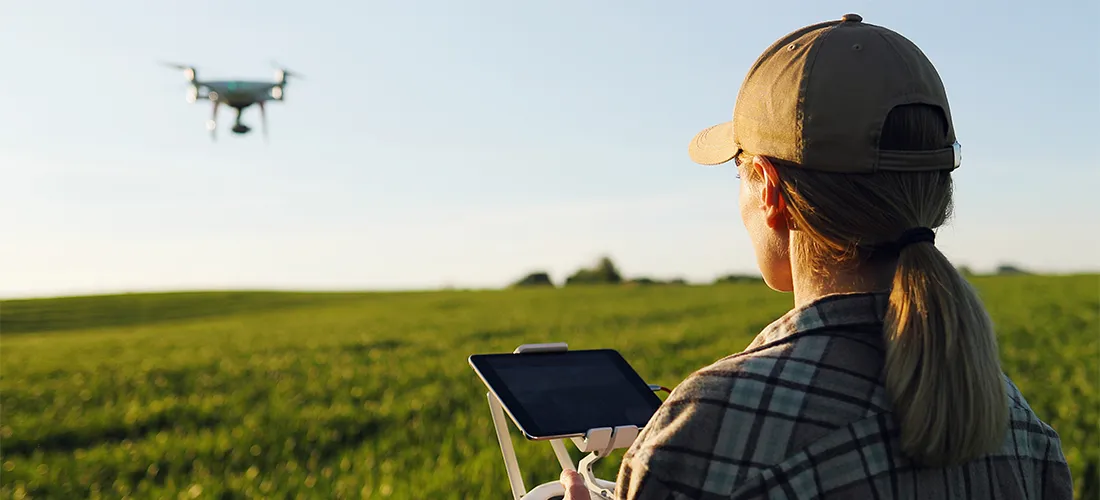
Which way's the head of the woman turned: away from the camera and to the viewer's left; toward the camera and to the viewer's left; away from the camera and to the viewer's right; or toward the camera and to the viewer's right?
away from the camera and to the viewer's left

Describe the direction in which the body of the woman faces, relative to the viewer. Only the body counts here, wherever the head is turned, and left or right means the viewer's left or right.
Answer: facing away from the viewer and to the left of the viewer

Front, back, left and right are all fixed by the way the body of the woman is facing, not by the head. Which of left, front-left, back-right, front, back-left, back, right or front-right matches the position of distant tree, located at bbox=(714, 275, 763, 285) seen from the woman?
front-right
